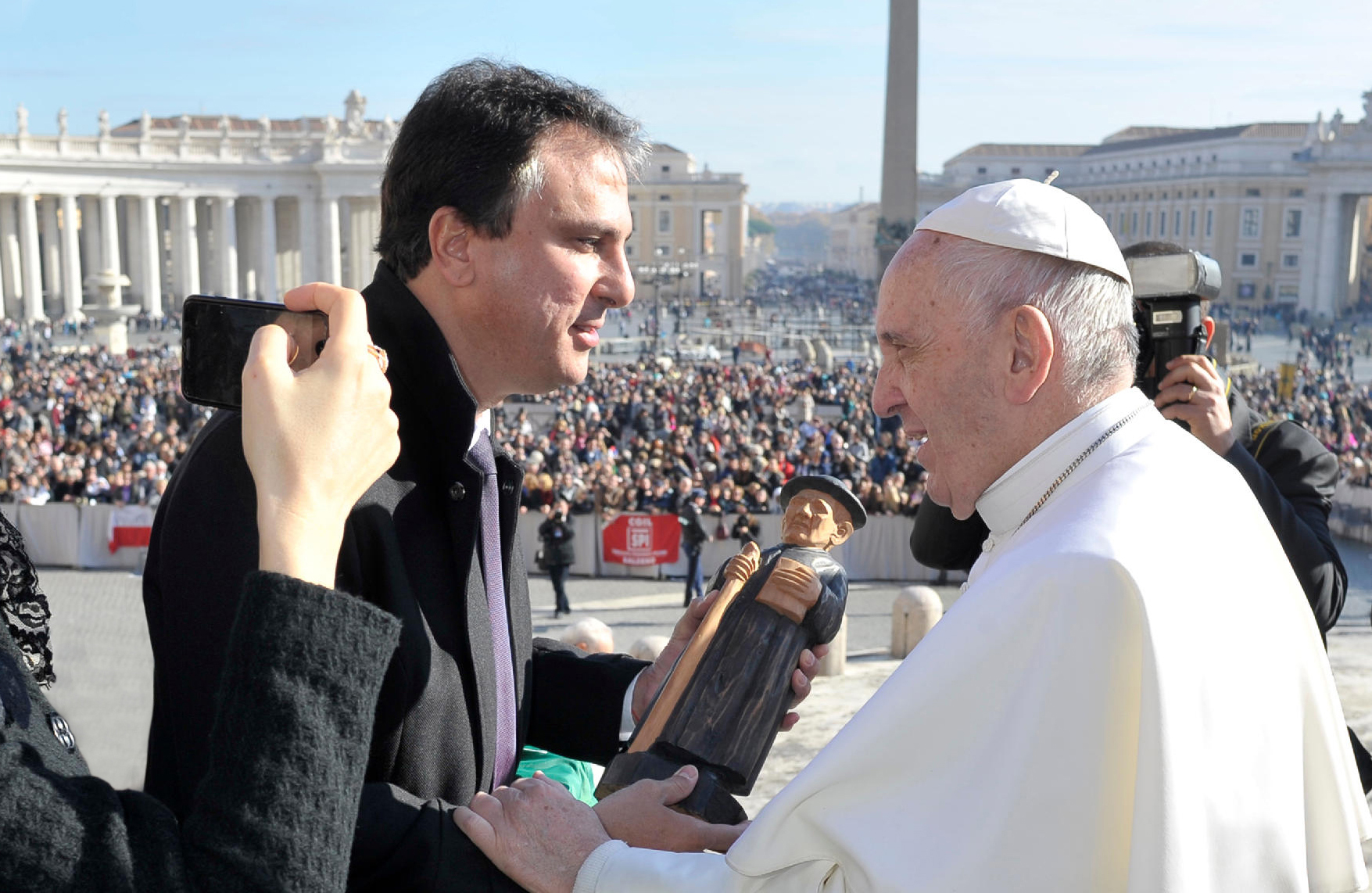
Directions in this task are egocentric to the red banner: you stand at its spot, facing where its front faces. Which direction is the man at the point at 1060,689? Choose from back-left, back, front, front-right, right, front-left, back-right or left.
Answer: front

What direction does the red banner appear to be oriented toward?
toward the camera

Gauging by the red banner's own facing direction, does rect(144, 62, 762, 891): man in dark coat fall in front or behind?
in front

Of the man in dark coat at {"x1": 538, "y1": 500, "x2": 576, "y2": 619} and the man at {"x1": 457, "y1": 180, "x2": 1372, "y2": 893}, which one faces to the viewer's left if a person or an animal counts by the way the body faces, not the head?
the man

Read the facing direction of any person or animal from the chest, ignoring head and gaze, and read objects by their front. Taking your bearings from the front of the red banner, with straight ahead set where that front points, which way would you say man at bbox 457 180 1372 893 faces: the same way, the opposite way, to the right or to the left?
to the right

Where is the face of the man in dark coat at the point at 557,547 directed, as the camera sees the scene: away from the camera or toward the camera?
toward the camera

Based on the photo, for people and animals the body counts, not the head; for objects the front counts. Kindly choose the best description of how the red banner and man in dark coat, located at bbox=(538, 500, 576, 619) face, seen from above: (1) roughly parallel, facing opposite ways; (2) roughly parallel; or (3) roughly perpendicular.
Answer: roughly parallel

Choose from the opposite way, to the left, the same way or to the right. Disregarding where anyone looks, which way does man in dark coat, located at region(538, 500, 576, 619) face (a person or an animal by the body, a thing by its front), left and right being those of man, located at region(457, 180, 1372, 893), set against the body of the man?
to the left

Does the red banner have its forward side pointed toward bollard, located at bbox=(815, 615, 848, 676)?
yes

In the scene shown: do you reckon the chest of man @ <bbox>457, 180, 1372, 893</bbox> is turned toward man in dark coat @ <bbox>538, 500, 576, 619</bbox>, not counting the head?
no

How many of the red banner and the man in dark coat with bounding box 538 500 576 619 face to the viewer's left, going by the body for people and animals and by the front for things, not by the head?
0

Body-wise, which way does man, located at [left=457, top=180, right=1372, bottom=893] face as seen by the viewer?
to the viewer's left

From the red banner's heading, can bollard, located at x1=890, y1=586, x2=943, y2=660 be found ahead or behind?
ahead

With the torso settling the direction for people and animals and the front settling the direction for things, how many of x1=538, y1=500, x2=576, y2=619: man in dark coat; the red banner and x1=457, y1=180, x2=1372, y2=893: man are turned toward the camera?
2
